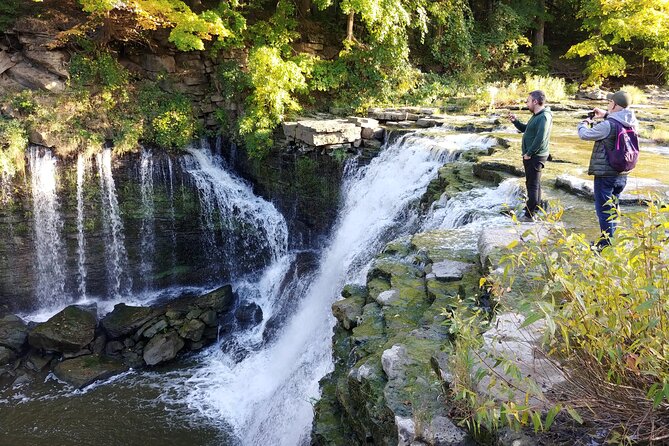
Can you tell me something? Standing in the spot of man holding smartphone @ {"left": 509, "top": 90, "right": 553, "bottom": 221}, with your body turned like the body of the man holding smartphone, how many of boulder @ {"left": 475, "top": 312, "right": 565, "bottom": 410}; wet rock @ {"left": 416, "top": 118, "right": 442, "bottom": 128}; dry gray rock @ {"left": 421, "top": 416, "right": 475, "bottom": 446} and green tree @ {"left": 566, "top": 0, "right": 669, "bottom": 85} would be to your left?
2

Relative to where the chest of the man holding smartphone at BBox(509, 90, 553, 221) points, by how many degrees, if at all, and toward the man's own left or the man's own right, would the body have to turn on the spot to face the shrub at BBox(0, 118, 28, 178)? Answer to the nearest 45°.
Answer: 0° — they already face it

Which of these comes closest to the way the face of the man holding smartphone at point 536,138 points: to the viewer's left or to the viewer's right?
to the viewer's left

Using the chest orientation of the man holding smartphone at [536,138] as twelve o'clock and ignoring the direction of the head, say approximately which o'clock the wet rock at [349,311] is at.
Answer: The wet rock is roughly at 11 o'clock from the man holding smartphone.

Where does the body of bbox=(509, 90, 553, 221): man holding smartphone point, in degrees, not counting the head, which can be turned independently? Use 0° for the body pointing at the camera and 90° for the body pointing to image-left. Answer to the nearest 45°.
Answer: approximately 90°

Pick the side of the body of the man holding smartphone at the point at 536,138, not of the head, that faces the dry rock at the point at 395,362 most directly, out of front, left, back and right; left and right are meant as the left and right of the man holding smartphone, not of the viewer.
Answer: left

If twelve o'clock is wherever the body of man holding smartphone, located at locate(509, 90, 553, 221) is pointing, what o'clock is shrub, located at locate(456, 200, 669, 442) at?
The shrub is roughly at 9 o'clock from the man holding smartphone.
